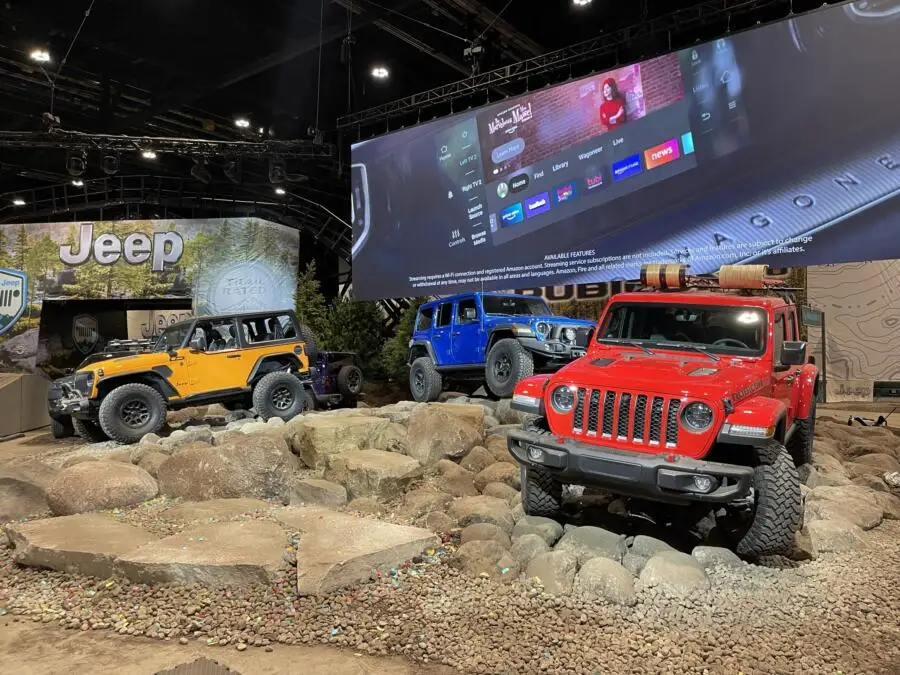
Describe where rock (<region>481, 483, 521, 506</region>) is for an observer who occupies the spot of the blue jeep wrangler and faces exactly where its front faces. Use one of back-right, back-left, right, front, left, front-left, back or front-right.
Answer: front-right

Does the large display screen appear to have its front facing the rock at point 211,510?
yes

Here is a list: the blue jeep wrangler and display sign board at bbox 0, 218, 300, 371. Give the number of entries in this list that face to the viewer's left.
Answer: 0

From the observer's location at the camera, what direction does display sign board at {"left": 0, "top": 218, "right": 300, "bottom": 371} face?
facing the viewer

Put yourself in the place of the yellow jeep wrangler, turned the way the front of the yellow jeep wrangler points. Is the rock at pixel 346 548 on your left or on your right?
on your left

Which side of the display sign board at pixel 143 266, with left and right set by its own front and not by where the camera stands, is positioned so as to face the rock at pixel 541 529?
front

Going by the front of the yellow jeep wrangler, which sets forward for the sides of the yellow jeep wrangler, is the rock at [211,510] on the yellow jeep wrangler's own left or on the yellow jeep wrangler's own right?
on the yellow jeep wrangler's own left

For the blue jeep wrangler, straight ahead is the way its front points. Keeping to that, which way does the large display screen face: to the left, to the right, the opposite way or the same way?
to the right

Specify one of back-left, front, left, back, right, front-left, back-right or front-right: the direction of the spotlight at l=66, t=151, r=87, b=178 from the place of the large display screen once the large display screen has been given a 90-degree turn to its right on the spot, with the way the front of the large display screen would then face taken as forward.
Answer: front-left

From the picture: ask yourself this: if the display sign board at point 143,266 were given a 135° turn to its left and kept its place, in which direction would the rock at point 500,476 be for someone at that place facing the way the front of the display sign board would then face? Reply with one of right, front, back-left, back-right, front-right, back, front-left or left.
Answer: back-right

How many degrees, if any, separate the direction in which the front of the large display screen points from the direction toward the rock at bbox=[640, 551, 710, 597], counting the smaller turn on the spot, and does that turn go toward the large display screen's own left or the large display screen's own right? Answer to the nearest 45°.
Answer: approximately 45° to the large display screen's own left

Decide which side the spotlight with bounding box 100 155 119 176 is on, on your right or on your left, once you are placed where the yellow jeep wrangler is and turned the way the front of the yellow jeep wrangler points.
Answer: on your right

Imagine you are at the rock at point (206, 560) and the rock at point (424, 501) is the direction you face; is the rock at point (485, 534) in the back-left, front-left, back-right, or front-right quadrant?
front-right

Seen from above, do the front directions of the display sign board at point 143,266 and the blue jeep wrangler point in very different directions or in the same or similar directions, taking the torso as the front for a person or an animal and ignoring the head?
same or similar directions

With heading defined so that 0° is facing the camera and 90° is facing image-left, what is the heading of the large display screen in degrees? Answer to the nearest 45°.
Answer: approximately 45°

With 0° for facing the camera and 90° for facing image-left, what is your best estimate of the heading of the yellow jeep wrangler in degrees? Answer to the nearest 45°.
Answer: approximately 45°

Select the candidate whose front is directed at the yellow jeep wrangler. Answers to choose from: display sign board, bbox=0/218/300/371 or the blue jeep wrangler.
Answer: the display sign board

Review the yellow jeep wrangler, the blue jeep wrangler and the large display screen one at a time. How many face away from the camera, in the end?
0

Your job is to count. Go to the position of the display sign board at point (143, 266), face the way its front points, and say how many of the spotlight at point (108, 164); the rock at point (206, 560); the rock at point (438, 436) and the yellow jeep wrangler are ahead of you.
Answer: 4

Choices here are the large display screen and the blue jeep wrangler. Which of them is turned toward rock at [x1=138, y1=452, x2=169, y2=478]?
the large display screen

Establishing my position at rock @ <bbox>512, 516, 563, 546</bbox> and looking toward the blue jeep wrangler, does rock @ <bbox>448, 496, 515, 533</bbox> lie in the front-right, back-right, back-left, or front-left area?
front-left

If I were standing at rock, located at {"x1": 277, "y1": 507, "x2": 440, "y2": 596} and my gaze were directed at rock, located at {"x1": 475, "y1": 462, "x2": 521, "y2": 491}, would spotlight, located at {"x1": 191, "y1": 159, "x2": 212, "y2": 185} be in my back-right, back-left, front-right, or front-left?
front-left
